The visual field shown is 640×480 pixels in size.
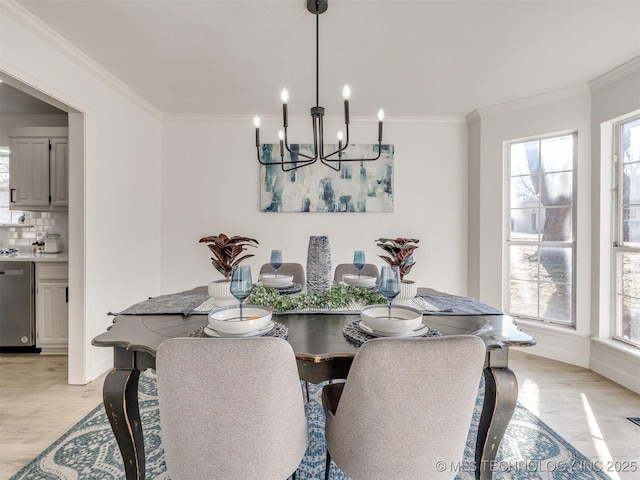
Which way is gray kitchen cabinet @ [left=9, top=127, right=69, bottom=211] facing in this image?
toward the camera

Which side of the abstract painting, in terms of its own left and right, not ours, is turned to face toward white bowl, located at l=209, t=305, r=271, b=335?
front

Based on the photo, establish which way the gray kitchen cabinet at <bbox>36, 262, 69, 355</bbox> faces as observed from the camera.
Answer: facing the viewer

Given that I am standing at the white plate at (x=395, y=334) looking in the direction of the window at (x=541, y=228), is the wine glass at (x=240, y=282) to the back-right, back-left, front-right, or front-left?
back-left

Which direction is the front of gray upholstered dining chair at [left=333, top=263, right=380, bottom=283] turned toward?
toward the camera

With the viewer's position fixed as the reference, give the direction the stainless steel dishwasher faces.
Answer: facing the viewer

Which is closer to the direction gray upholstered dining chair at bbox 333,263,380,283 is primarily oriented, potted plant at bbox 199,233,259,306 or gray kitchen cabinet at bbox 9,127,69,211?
the potted plant

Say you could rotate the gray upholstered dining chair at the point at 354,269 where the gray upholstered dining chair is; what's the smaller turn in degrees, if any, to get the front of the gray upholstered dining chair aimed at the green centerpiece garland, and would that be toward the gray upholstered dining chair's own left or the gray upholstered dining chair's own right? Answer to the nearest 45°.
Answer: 0° — it already faces it

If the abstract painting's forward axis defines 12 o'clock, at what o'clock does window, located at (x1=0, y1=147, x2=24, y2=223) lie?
The window is roughly at 3 o'clock from the abstract painting.

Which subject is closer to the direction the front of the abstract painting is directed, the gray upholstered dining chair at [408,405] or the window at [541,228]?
the gray upholstered dining chair

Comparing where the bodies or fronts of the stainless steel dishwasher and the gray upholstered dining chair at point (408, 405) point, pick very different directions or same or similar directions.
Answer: very different directions

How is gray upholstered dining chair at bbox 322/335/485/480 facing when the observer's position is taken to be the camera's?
facing away from the viewer and to the left of the viewer

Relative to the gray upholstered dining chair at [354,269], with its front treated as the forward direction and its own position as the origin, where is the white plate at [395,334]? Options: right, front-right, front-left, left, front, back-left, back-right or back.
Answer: front

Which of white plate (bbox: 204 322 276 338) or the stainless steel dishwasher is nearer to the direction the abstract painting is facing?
the white plate
